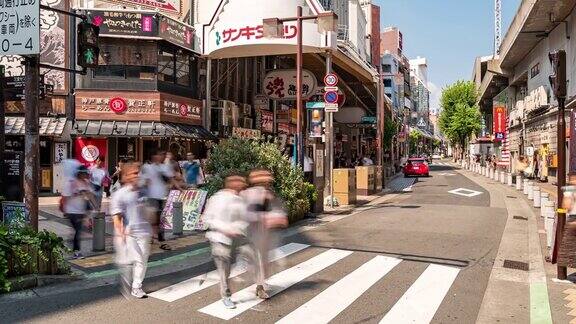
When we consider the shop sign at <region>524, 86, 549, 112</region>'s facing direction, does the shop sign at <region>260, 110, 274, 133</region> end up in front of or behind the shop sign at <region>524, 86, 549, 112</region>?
in front

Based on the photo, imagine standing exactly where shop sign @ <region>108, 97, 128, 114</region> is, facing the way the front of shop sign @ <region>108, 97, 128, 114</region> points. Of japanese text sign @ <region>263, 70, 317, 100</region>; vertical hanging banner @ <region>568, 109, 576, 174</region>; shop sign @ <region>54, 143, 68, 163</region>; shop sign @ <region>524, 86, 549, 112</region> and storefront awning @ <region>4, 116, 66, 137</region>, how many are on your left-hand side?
3

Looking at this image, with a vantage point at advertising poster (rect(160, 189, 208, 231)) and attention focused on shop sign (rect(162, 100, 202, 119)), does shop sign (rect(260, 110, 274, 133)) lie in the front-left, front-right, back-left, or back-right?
front-right

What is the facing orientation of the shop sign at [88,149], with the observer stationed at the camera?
facing the viewer

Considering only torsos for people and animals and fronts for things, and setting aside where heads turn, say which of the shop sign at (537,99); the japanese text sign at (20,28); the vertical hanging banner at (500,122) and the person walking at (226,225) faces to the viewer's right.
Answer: the person walking

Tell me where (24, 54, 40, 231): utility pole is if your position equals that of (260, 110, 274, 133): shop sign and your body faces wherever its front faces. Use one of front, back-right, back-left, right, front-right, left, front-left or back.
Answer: front

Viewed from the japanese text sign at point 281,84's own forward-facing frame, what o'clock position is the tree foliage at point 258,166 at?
The tree foliage is roughly at 12 o'clock from the japanese text sign.

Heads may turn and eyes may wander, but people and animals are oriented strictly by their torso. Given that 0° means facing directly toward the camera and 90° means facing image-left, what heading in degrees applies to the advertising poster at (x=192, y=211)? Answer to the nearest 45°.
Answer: approximately 0°

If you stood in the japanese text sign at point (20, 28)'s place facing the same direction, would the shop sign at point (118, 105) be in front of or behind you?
behind

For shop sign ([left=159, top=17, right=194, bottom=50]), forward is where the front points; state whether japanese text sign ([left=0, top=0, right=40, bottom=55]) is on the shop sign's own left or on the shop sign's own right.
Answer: on the shop sign's own right

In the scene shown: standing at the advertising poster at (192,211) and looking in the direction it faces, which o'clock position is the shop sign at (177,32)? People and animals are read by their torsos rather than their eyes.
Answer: The shop sign is roughly at 6 o'clock from the advertising poster.
